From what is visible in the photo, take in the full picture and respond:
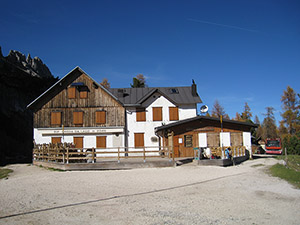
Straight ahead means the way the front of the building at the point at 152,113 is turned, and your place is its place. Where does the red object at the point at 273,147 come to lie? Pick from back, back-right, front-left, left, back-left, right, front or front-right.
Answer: back-left

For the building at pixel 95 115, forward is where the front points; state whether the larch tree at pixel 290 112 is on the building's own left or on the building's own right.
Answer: on the building's own left

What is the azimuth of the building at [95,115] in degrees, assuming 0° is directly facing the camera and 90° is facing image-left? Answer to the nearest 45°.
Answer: approximately 0°

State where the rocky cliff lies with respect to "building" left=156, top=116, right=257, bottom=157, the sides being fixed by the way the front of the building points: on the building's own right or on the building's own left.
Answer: on the building's own right

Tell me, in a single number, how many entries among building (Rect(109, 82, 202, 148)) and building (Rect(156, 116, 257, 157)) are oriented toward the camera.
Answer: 2

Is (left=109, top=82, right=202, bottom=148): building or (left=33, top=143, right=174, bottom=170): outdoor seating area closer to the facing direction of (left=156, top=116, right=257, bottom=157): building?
the outdoor seating area

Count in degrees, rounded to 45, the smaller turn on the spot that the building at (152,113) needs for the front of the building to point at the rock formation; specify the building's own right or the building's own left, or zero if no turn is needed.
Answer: approximately 135° to the building's own right

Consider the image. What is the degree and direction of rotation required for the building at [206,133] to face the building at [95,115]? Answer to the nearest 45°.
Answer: approximately 90° to its right
